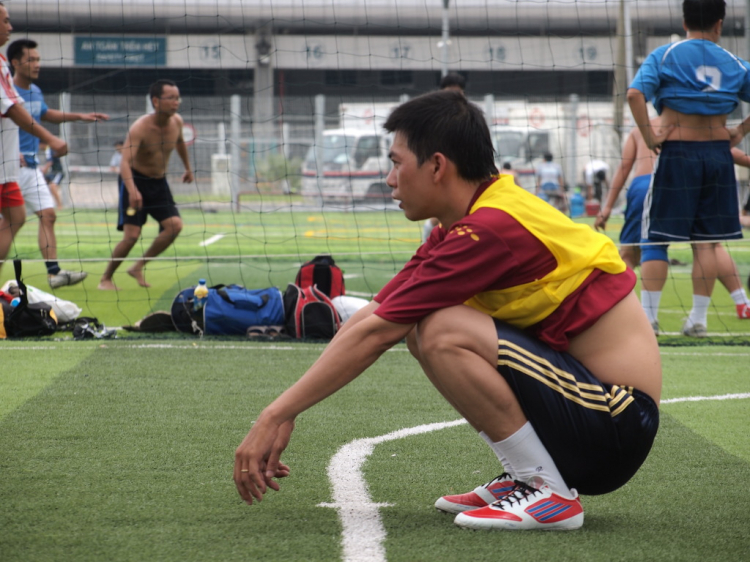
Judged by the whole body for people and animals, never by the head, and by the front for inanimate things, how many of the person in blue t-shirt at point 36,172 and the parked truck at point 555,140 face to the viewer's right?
1

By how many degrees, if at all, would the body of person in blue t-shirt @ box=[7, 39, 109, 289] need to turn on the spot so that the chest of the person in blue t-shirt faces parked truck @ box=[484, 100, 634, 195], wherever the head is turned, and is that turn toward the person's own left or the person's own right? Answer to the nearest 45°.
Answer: approximately 45° to the person's own left

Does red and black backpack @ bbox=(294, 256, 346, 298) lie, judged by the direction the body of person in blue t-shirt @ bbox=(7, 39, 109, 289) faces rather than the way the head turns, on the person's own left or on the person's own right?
on the person's own right

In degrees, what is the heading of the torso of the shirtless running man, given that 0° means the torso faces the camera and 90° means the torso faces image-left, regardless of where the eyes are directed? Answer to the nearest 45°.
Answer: approximately 315°

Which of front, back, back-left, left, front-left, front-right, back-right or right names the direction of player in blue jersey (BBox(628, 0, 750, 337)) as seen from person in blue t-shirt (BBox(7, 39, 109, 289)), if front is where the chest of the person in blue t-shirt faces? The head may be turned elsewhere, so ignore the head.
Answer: front-right

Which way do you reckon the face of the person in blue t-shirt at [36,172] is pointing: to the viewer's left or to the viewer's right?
to the viewer's right

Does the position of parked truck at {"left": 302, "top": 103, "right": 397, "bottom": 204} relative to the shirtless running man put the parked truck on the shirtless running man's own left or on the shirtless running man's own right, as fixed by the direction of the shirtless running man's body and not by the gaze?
on the shirtless running man's own left

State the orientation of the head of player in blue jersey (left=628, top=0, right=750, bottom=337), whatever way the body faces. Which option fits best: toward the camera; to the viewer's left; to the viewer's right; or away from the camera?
away from the camera

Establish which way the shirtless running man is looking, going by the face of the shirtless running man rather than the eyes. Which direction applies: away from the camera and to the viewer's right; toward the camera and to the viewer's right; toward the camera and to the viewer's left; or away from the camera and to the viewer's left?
toward the camera and to the viewer's right

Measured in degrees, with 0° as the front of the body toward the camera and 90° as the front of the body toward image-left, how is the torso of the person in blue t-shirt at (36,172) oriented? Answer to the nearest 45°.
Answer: approximately 270°

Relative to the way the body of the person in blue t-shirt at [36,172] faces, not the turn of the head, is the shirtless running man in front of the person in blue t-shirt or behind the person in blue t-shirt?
in front
